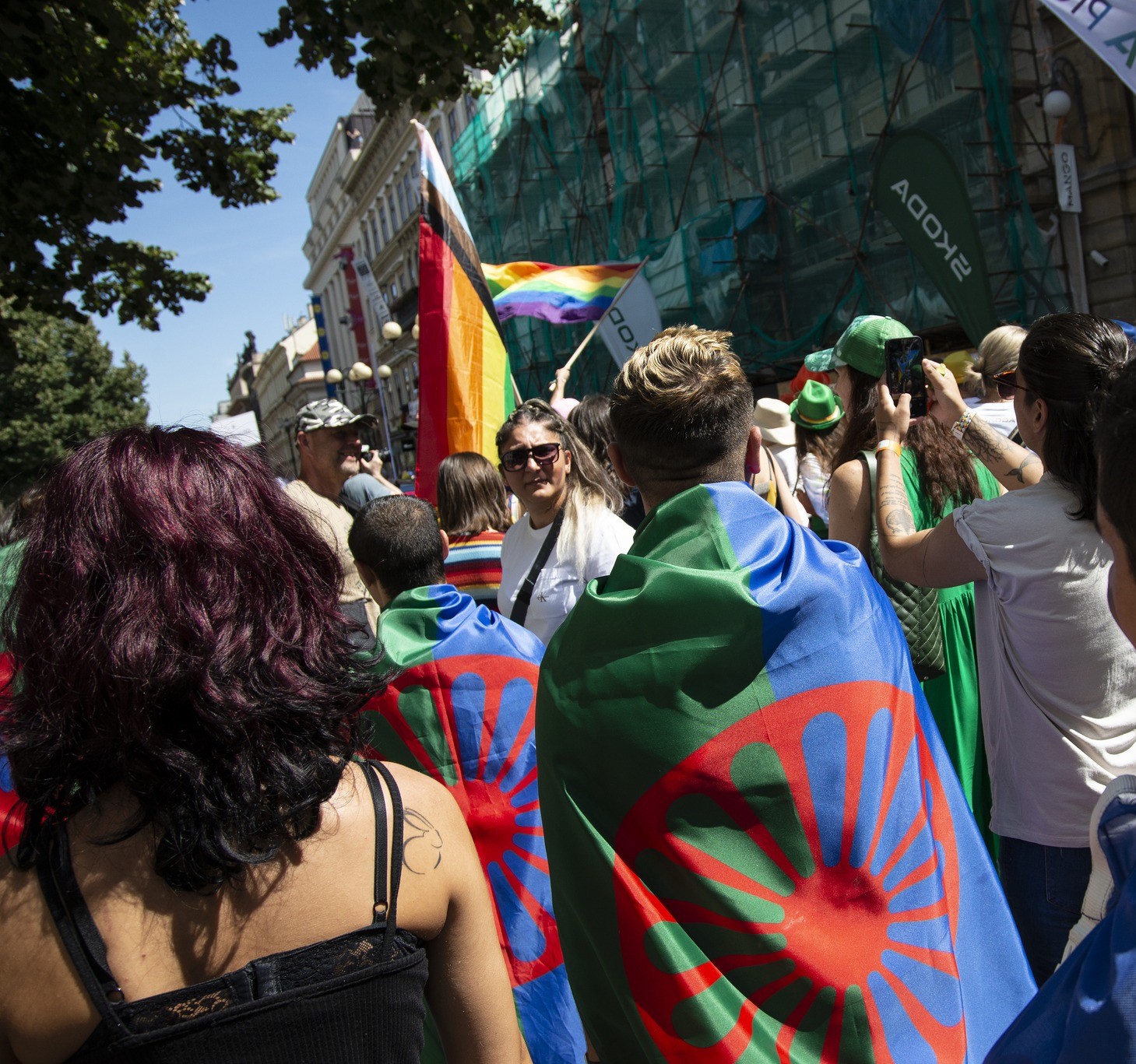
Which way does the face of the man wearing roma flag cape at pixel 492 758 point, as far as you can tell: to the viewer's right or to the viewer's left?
to the viewer's left

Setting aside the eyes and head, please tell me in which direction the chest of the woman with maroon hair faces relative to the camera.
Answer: away from the camera

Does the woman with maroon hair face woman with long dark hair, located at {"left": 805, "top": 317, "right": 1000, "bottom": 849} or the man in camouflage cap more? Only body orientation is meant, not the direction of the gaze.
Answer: the man in camouflage cap

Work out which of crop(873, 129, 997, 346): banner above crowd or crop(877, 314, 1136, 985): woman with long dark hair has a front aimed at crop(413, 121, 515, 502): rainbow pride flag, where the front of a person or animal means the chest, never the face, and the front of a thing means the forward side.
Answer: the woman with long dark hair

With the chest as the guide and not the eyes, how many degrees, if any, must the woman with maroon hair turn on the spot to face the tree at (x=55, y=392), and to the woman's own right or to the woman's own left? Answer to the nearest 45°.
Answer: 0° — they already face it

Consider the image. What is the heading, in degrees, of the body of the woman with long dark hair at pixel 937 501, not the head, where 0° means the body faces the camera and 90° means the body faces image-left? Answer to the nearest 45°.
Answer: approximately 135°

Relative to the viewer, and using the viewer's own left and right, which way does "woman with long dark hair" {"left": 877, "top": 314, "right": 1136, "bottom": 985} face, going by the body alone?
facing away from the viewer and to the left of the viewer
